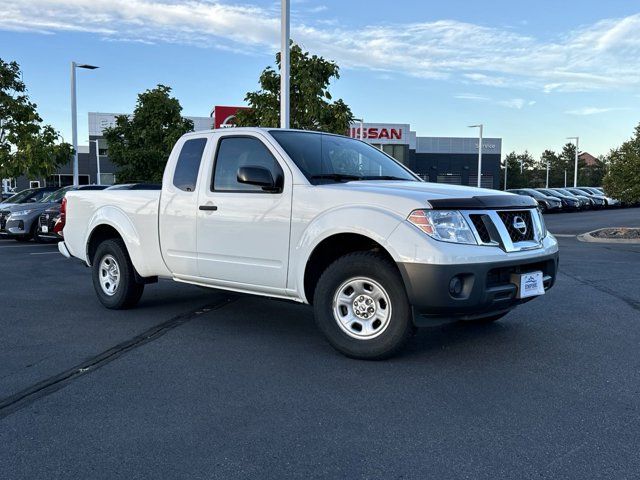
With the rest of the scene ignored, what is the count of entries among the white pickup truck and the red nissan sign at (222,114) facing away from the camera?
0

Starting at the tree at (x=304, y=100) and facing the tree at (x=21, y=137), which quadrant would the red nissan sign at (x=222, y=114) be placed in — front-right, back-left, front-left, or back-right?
front-right

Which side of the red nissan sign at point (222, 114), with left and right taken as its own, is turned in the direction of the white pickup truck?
front

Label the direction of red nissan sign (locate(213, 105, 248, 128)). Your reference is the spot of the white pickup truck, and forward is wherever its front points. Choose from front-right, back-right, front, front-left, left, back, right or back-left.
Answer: back-left

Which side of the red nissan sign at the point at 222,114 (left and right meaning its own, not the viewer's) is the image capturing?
front

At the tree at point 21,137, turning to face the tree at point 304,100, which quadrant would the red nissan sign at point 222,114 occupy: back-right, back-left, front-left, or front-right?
front-left

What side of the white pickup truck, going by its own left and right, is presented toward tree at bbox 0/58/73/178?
back

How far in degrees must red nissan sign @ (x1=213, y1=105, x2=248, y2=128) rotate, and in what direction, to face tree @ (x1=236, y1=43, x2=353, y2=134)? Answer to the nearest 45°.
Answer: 0° — it already faces it

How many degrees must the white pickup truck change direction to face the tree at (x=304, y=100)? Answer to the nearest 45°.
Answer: approximately 135° to its left

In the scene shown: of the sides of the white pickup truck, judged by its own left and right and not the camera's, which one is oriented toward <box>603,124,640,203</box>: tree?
left

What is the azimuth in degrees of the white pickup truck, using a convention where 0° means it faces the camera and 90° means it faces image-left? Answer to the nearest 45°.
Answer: approximately 315°

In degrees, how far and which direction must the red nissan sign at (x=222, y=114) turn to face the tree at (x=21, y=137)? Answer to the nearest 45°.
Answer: approximately 90° to its right
